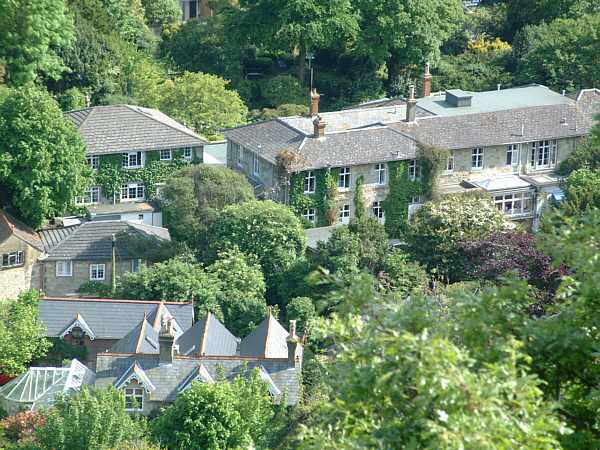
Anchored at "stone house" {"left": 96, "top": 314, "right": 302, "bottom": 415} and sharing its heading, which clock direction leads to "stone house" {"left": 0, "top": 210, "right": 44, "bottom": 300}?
"stone house" {"left": 0, "top": 210, "right": 44, "bottom": 300} is roughly at 5 o'clock from "stone house" {"left": 96, "top": 314, "right": 302, "bottom": 415}.

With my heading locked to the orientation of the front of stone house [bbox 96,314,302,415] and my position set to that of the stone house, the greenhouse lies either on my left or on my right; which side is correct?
on my right

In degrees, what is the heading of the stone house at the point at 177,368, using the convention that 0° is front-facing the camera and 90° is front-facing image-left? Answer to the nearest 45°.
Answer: approximately 0°
